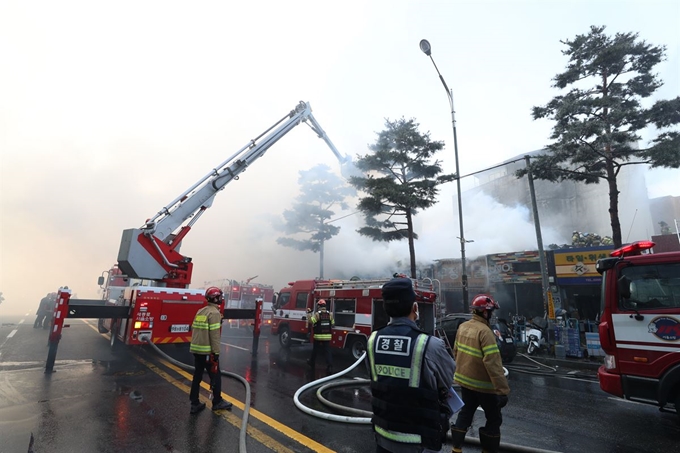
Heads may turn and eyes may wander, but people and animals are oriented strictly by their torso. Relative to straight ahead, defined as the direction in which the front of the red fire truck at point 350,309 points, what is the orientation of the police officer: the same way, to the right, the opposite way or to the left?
to the right

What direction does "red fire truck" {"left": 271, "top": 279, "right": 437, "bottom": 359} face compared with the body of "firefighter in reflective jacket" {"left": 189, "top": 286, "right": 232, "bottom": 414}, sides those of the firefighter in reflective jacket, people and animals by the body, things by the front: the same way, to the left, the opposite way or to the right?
to the left

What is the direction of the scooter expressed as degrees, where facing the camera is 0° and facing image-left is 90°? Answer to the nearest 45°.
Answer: approximately 45°

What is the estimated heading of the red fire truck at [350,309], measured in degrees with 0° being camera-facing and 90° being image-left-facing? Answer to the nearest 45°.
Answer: approximately 135°

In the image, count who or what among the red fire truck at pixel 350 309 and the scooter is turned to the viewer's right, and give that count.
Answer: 0

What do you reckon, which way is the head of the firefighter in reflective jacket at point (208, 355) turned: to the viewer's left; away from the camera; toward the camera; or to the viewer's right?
to the viewer's right
